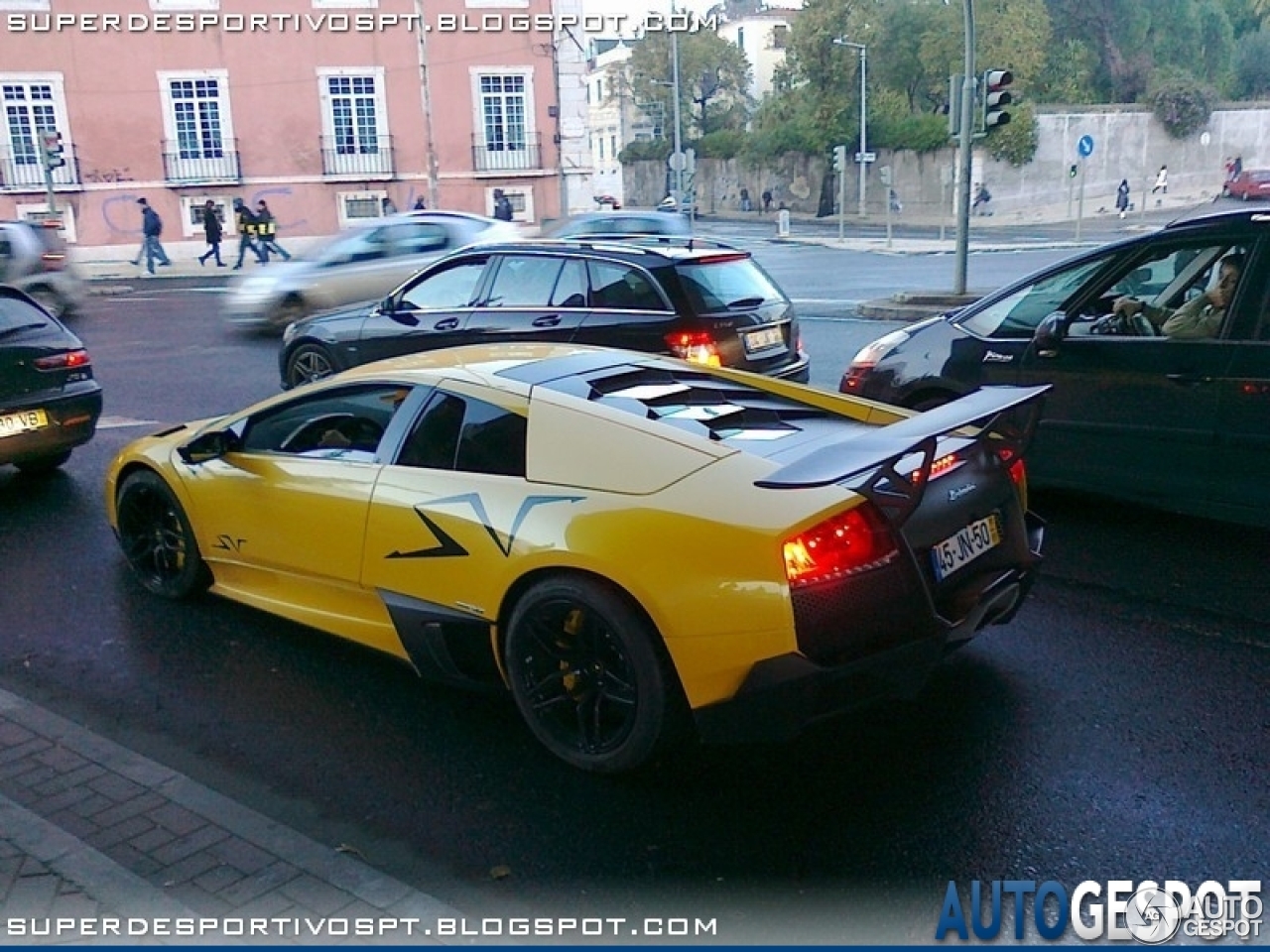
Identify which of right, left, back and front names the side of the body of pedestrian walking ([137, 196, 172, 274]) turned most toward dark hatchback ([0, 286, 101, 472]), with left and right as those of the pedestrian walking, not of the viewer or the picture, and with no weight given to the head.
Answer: left

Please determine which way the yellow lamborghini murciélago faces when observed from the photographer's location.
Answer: facing away from the viewer and to the left of the viewer

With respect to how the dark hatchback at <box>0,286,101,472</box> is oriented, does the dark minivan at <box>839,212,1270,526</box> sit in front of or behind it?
behind

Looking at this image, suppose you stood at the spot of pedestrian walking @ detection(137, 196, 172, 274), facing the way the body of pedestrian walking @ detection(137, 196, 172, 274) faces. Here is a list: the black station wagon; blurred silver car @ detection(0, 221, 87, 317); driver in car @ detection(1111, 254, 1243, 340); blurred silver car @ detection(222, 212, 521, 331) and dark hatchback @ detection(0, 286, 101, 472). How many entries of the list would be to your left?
5

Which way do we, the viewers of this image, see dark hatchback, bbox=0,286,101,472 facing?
facing away from the viewer and to the left of the viewer

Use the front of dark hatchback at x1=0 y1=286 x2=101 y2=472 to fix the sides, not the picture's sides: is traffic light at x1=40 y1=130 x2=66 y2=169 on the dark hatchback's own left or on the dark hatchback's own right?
on the dark hatchback's own right

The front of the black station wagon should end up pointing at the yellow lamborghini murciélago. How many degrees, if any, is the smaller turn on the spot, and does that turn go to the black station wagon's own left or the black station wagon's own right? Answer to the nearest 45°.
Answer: approximately 135° to the black station wagon's own left

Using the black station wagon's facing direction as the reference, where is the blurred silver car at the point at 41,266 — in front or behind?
in front

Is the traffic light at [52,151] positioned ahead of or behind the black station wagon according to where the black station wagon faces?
ahead

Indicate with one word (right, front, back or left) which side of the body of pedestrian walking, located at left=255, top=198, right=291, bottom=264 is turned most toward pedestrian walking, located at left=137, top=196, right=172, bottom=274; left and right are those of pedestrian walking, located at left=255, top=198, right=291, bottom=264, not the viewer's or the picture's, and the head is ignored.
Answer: front

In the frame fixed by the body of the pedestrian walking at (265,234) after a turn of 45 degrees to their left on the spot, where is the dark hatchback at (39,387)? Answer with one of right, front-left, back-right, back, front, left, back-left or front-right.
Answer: front-left

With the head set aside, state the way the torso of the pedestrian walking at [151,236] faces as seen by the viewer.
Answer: to the viewer's left
